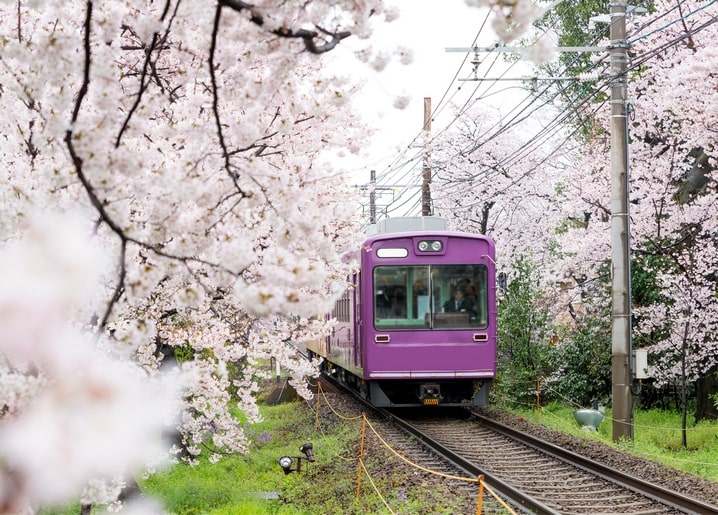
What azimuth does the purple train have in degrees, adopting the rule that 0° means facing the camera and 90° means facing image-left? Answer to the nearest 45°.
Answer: approximately 0°

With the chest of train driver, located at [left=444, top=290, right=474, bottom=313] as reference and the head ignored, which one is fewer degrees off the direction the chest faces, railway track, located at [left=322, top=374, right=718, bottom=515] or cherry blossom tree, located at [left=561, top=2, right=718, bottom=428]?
the railway track

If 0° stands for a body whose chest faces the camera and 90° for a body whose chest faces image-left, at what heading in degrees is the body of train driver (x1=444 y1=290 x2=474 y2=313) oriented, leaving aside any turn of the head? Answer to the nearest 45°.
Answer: approximately 0°

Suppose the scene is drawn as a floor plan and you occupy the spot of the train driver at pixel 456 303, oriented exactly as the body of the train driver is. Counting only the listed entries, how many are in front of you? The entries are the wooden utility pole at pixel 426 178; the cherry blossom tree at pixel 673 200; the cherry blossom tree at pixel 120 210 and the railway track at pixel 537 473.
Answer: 2

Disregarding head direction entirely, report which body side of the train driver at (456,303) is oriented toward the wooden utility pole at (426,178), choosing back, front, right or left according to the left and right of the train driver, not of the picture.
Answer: back

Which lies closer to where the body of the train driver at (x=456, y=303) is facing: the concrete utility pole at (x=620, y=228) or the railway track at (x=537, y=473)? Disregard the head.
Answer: the railway track

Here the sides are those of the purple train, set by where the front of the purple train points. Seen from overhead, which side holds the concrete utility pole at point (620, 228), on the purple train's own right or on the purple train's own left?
on the purple train's own left
